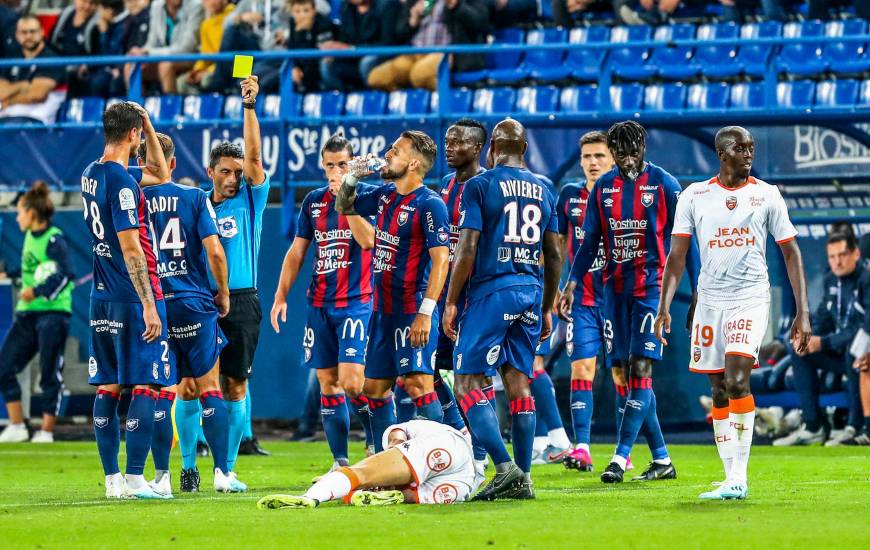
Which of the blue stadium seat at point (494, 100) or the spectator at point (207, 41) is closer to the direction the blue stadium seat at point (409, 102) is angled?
the blue stadium seat

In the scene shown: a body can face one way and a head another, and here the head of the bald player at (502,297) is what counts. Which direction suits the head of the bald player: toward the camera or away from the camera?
away from the camera

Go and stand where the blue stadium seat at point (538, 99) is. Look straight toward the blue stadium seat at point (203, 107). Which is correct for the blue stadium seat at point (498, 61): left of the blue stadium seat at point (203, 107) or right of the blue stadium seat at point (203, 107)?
right

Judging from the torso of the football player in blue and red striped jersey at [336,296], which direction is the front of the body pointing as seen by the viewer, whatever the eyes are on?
toward the camera

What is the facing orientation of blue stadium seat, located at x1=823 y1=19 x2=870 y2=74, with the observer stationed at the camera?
facing the viewer

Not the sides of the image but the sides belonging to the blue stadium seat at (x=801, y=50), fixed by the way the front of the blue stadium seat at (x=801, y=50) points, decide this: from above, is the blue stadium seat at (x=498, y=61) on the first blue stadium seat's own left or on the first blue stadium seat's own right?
on the first blue stadium seat's own right

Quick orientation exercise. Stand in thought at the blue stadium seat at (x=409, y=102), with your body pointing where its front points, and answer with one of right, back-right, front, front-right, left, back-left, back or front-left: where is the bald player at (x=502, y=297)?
front

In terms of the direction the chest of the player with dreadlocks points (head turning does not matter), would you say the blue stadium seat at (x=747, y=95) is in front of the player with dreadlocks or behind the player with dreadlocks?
behind

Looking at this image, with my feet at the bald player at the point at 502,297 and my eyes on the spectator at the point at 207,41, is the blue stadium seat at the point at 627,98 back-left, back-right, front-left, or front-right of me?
front-right

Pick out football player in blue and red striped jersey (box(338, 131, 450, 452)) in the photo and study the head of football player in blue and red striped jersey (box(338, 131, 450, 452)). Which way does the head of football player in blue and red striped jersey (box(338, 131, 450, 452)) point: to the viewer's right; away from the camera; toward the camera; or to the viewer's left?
to the viewer's left

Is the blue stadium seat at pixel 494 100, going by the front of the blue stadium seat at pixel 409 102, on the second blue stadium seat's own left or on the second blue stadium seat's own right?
on the second blue stadium seat's own left

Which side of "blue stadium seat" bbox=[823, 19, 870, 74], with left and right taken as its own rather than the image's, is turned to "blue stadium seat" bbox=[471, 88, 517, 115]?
right

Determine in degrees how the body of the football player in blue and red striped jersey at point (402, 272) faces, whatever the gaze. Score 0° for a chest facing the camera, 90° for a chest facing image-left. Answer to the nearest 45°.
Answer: approximately 45°

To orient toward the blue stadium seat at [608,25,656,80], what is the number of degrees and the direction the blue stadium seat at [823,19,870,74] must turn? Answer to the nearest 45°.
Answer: approximately 90° to its right

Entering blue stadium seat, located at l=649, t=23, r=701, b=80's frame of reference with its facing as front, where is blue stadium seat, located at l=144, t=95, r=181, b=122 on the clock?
blue stadium seat, located at l=144, t=95, r=181, b=122 is roughly at 3 o'clock from blue stadium seat, located at l=649, t=23, r=701, b=80.

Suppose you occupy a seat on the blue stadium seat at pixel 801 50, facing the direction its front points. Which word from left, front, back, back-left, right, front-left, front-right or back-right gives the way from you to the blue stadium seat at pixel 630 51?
right

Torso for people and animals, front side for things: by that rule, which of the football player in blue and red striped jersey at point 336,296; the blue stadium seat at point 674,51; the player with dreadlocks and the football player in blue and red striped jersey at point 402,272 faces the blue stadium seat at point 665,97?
the blue stadium seat at point 674,51

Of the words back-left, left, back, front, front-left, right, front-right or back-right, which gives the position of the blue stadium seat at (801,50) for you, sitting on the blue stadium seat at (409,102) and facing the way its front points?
left

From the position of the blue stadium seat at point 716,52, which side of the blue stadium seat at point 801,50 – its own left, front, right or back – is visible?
right

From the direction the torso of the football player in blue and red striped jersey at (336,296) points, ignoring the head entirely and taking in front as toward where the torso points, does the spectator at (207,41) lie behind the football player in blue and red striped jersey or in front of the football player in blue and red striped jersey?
behind
